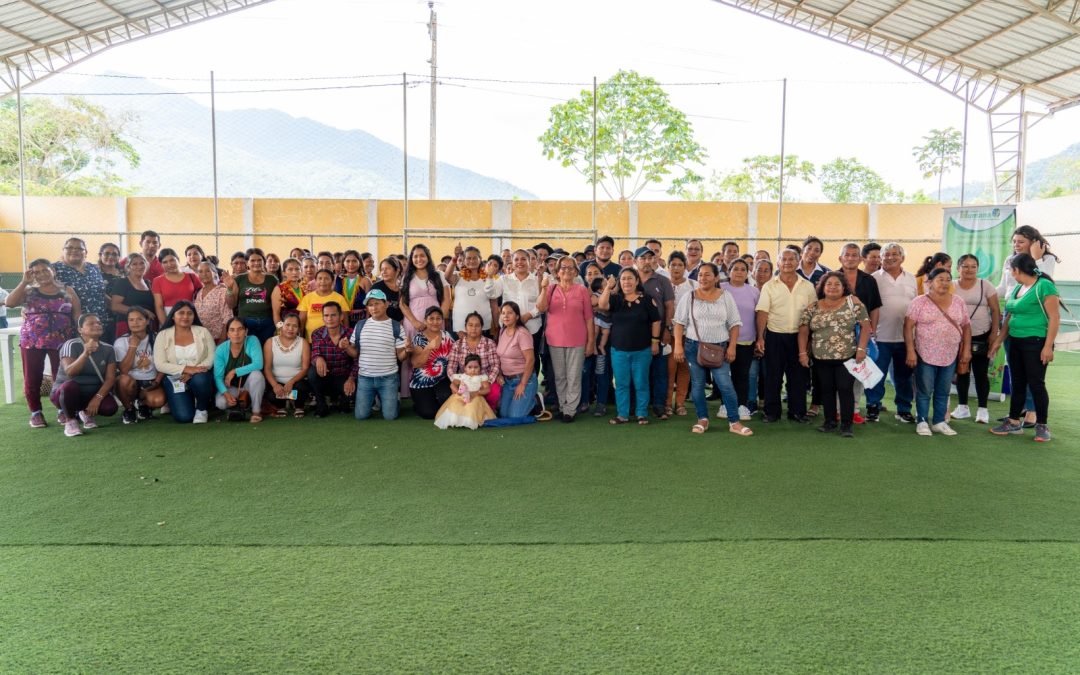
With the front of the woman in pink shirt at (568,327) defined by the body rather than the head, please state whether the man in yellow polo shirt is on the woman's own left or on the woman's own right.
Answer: on the woman's own left

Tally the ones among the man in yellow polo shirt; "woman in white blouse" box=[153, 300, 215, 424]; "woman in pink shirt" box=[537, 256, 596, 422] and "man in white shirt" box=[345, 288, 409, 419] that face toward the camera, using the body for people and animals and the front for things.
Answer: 4

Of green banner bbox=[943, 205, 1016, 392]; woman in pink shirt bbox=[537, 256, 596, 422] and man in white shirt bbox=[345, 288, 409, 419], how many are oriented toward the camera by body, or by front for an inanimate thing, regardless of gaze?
3

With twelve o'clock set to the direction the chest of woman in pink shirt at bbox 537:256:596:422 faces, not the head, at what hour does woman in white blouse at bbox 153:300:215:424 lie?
The woman in white blouse is roughly at 3 o'clock from the woman in pink shirt.

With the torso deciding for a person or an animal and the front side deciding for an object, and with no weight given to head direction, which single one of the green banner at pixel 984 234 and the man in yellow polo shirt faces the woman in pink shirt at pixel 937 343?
the green banner

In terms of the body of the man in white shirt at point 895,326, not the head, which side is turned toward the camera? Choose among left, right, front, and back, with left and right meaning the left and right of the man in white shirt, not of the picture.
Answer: front

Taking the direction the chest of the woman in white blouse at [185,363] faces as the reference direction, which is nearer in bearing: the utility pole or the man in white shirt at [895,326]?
the man in white shirt

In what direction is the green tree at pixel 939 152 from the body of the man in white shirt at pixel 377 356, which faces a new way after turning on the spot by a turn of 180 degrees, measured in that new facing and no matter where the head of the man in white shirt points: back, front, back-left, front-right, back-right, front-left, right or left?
front-right

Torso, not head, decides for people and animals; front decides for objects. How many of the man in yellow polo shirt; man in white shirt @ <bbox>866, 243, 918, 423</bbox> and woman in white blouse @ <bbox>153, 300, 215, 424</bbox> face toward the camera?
3

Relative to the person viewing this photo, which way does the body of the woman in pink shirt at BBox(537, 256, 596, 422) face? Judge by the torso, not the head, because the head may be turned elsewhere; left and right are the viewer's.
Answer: facing the viewer

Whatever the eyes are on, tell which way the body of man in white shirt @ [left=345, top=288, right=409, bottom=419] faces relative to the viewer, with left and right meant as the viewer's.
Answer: facing the viewer

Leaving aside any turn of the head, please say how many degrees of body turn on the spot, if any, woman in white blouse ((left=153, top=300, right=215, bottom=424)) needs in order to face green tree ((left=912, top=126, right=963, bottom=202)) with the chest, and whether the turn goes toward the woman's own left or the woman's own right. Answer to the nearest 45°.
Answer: approximately 135° to the woman's own left

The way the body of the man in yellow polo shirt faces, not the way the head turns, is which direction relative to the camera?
toward the camera
